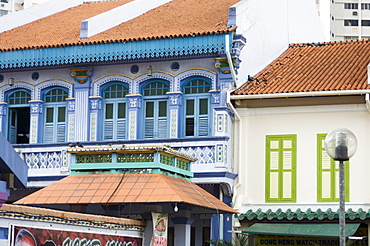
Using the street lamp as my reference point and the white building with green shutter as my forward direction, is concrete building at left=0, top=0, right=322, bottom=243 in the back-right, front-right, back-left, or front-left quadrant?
front-left

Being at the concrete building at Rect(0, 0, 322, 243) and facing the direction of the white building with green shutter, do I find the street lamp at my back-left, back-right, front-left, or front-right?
front-right

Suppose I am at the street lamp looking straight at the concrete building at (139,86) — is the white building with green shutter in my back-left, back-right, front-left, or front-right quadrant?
front-right

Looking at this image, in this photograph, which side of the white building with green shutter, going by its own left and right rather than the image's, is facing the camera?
front

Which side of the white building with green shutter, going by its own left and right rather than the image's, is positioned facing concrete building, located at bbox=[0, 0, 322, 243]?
right

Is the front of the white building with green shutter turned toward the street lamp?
yes

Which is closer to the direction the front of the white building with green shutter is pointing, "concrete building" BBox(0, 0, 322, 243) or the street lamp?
the street lamp
